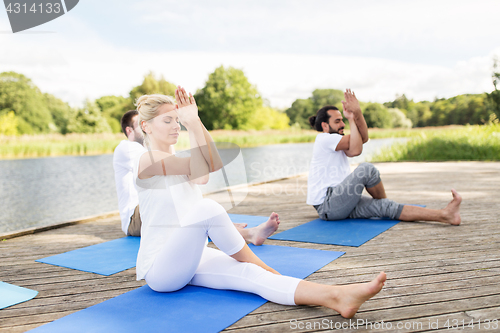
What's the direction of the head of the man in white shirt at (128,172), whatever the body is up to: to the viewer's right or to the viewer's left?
to the viewer's right

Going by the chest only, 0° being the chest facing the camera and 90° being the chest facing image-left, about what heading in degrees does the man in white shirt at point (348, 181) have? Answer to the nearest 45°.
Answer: approximately 270°

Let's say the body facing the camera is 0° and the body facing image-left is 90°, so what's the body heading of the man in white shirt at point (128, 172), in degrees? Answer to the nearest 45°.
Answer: approximately 270°

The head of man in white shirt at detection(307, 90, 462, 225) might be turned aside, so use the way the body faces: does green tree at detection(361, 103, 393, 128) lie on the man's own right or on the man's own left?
on the man's own left
